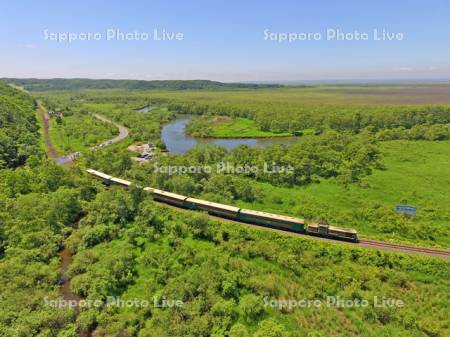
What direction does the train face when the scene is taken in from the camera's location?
facing the viewer and to the right of the viewer
